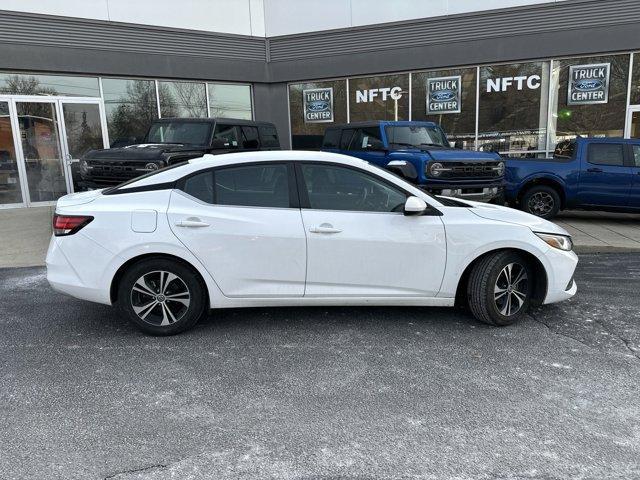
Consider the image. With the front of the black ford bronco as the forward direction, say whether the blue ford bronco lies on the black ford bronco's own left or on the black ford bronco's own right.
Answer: on the black ford bronco's own left

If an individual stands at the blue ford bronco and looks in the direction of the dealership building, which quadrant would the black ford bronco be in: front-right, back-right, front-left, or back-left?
front-left

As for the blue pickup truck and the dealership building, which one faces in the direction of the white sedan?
the dealership building

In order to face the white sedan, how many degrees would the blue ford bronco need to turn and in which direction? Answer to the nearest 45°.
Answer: approximately 45° to its right

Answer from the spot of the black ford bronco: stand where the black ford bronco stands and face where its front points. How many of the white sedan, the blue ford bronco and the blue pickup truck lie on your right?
0

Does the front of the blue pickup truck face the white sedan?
no

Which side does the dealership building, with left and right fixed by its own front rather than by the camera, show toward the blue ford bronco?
front

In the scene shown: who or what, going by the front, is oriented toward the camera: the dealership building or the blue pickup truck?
the dealership building

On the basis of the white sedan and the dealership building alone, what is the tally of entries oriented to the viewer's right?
1

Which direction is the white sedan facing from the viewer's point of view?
to the viewer's right

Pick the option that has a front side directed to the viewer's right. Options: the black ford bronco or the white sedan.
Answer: the white sedan

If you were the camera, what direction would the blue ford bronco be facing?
facing the viewer and to the right of the viewer

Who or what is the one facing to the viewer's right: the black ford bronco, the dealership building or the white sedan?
the white sedan

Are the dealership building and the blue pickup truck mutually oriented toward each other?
no

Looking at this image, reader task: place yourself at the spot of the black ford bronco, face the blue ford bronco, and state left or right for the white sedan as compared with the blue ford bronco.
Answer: right

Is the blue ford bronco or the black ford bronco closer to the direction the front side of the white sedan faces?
the blue ford bronco

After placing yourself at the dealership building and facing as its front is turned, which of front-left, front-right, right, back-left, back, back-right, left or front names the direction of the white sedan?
front

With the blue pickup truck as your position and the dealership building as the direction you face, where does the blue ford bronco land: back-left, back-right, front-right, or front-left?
front-left

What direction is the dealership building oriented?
toward the camera
